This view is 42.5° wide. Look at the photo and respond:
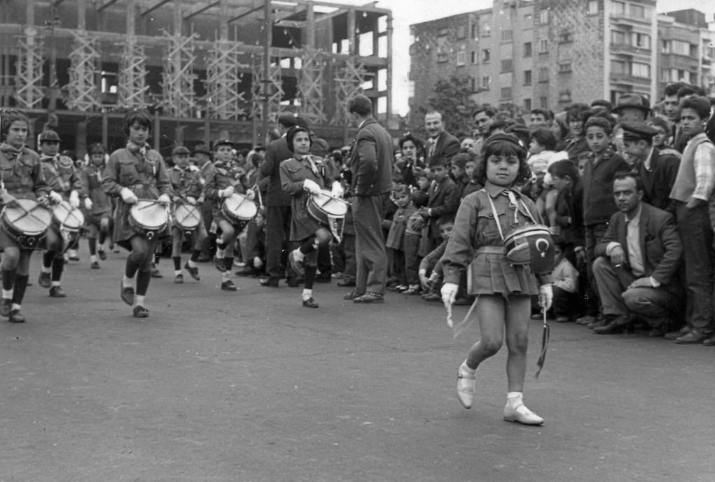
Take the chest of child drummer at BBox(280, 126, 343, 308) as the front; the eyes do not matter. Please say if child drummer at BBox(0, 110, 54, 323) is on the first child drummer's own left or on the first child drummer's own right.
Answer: on the first child drummer's own right

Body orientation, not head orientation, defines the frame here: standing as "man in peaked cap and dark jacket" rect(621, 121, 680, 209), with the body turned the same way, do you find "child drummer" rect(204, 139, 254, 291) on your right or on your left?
on your right

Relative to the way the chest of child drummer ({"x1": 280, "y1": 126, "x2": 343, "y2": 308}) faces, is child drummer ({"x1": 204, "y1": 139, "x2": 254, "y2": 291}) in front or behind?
behind

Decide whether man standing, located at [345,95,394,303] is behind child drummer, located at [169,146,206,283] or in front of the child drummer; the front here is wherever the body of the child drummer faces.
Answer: in front

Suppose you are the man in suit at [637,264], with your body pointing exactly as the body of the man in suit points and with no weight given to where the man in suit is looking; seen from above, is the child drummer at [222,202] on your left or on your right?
on your right

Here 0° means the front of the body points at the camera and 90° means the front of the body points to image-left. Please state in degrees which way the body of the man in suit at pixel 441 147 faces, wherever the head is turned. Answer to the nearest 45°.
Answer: approximately 45°
